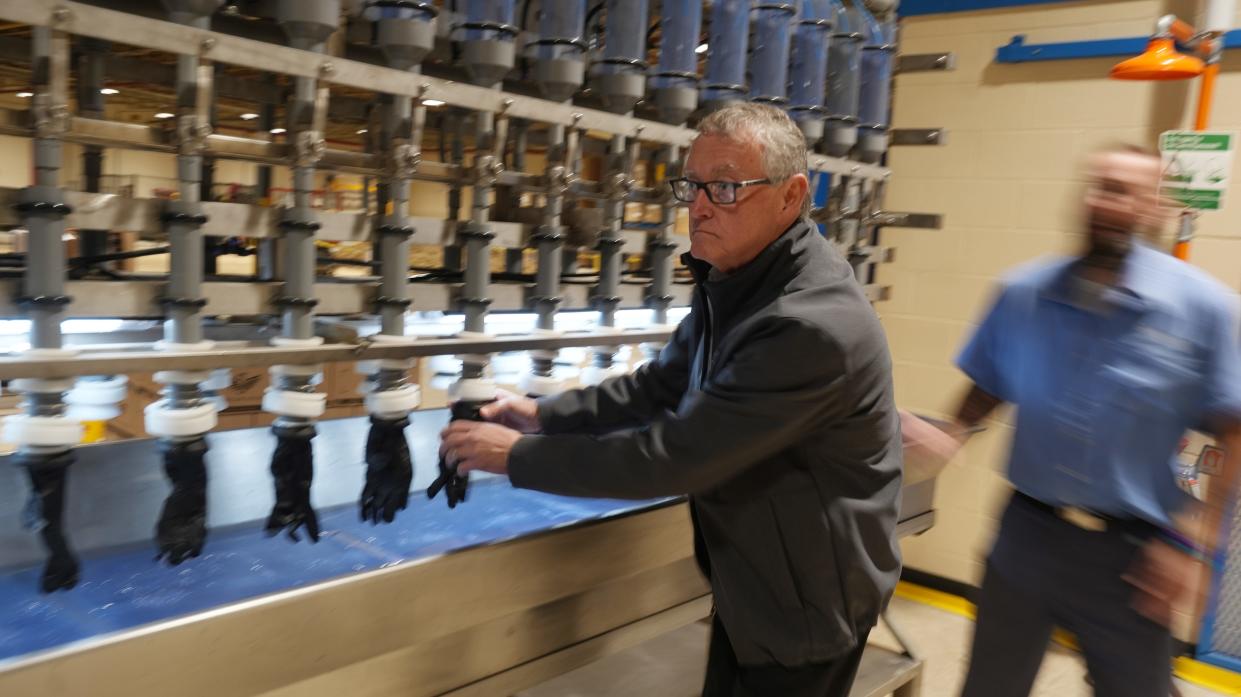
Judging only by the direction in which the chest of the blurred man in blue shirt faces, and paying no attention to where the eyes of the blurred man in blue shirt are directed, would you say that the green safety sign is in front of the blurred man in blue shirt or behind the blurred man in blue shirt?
behind

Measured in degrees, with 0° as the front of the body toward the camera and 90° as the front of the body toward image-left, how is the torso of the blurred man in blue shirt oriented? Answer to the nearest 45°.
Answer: approximately 0°

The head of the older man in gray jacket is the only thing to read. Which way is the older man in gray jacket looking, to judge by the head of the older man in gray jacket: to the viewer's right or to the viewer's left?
to the viewer's left

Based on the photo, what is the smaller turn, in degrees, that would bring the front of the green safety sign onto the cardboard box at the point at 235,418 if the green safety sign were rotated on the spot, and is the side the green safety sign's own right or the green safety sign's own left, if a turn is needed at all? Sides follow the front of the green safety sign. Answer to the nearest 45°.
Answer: approximately 45° to the green safety sign's own right

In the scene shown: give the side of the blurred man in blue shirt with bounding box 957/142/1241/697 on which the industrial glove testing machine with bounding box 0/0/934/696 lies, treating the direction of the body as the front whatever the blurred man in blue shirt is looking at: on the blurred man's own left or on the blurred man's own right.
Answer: on the blurred man's own right

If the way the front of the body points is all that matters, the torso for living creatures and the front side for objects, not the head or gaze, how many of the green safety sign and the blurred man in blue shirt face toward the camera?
2

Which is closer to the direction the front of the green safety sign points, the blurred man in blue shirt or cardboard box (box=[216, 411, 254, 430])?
the blurred man in blue shirt

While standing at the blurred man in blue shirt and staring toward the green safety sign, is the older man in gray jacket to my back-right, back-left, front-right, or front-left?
back-left

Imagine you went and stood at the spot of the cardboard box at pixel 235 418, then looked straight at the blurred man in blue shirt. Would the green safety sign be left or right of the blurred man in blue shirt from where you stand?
left

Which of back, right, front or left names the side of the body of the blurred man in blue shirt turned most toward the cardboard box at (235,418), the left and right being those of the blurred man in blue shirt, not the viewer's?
right

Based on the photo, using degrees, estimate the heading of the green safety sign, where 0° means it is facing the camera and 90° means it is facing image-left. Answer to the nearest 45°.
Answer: approximately 0°

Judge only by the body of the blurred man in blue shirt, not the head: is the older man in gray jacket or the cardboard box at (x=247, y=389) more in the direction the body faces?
the older man in gray jacket
